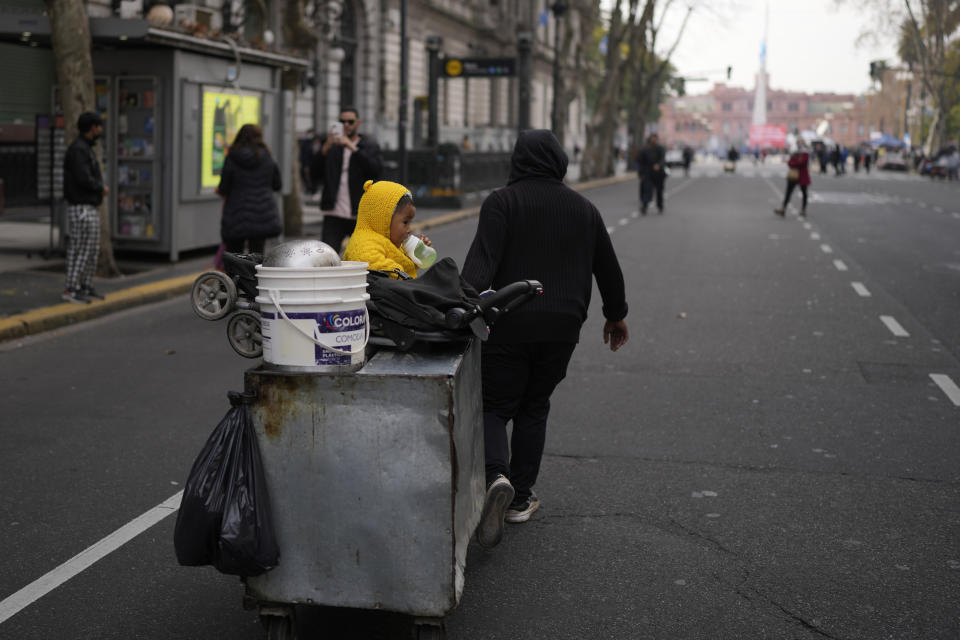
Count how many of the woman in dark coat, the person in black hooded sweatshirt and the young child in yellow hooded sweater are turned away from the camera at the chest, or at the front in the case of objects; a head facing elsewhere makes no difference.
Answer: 2

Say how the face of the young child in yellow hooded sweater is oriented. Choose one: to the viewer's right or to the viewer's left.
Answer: to the viewer's right

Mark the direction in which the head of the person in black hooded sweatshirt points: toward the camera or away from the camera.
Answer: away from the camera

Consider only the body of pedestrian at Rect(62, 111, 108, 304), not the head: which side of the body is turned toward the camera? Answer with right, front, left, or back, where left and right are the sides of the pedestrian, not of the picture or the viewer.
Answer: right

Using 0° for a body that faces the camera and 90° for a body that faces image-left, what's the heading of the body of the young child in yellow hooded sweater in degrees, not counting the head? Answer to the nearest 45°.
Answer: approximately 270°

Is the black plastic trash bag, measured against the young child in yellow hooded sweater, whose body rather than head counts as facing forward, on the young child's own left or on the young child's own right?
on the young child's own right

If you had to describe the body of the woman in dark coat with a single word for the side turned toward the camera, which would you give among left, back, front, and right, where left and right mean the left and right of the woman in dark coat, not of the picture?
back

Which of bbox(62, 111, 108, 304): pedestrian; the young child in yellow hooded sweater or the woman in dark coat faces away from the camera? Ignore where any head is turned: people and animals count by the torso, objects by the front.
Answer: the woman in dark coat

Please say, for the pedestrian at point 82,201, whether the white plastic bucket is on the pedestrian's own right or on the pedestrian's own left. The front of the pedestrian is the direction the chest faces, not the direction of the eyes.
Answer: on the pedestrian's own right

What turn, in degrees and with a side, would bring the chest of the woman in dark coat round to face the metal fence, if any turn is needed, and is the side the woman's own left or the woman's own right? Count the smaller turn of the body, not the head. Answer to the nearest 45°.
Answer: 0° — they already face it

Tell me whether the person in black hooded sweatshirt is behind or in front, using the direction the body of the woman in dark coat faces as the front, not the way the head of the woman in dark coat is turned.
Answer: behind

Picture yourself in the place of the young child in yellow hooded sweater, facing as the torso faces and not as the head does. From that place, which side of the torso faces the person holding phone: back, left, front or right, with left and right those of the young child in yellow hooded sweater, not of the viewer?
left

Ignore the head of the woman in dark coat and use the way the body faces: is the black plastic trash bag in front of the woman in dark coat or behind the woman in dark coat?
behind

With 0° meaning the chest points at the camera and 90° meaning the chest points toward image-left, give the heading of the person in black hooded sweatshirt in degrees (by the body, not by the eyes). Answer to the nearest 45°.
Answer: approximately 180°

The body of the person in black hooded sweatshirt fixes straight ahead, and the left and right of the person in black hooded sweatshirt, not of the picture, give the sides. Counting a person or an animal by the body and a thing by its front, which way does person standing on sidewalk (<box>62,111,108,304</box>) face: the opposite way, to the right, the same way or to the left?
to the right

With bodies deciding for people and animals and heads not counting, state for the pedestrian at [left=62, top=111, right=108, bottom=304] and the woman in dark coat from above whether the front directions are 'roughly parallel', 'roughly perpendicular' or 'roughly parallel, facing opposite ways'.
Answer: roughly perpendicular
